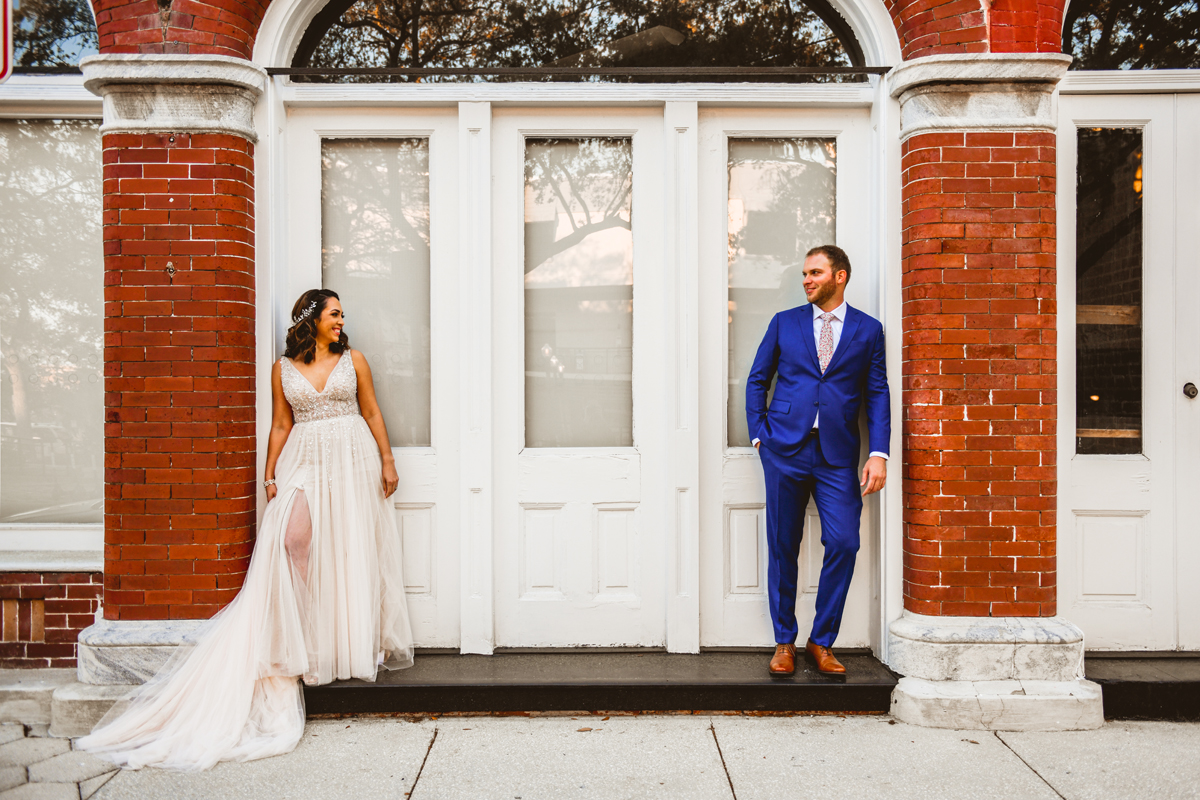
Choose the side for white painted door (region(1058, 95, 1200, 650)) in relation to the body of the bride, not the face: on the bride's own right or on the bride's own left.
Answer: on the bride's own left

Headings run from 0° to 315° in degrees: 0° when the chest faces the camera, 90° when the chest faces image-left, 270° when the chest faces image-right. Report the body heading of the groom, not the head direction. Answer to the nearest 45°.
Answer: approximately 0°

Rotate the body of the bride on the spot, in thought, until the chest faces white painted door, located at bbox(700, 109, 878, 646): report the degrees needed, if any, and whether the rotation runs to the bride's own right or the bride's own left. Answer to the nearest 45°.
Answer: approximately 90° to the bride's own left

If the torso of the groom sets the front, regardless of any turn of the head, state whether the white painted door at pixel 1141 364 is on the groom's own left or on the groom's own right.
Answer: on the groom's own left

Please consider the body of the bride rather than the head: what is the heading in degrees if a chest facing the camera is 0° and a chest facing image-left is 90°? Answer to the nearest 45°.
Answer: approximately 0°

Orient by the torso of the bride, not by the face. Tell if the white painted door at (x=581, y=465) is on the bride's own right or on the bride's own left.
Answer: on the bride's own left

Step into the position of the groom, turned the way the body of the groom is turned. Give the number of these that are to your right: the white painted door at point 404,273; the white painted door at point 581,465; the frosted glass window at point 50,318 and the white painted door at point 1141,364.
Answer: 3

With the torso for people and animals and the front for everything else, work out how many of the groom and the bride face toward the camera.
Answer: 2

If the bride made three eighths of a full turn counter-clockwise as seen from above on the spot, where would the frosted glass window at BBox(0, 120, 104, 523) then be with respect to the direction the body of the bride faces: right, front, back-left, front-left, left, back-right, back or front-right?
left
